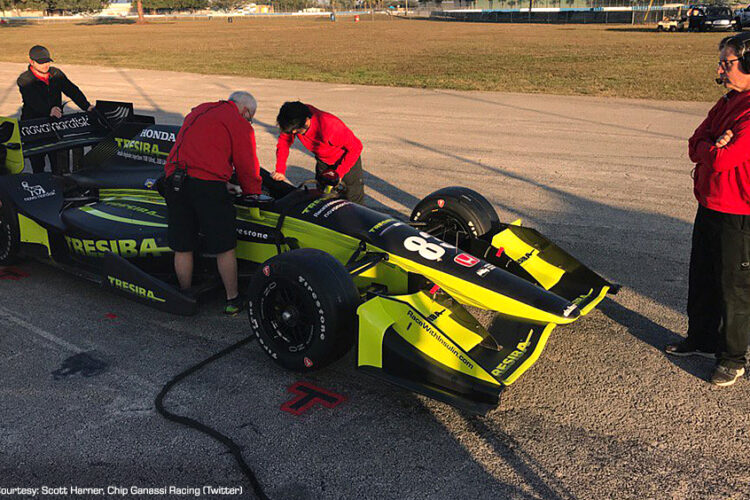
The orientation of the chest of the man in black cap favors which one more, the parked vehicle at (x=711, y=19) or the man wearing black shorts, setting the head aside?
the man wearing black shorts

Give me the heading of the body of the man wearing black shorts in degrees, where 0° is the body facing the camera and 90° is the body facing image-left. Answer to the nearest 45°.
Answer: approximately 225°

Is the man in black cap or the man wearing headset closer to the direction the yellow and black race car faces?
the man wearing headset

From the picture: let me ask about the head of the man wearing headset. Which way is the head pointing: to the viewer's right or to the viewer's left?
to the viewer's left

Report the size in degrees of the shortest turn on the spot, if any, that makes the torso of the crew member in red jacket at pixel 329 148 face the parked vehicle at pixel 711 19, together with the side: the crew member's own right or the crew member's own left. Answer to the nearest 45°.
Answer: approximately 180°

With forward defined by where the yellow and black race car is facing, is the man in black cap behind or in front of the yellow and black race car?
behind

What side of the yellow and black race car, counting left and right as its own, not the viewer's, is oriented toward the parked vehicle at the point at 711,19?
left

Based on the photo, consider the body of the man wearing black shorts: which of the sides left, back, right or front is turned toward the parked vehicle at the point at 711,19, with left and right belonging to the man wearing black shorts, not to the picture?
front

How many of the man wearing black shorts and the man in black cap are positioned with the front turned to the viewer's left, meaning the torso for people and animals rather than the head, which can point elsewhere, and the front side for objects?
0

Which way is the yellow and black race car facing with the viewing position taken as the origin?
facing the viewer and to the right of the viewer

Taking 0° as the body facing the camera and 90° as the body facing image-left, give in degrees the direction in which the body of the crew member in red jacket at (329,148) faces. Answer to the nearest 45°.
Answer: approximately 45°

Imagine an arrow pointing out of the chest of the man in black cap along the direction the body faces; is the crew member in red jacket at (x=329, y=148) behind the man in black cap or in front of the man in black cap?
in front

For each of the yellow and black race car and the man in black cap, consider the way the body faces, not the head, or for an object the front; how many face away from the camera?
0

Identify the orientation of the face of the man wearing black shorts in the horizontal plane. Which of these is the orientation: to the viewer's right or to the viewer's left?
to the viewer's right
